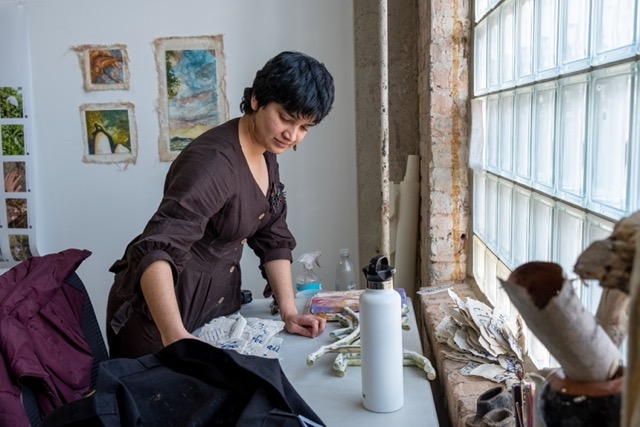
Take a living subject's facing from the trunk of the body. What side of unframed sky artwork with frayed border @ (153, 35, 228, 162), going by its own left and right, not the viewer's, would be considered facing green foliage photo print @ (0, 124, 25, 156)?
right

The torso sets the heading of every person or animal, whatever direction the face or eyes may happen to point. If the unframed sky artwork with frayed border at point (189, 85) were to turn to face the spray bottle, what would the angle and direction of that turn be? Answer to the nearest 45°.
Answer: approximately 45° to its left

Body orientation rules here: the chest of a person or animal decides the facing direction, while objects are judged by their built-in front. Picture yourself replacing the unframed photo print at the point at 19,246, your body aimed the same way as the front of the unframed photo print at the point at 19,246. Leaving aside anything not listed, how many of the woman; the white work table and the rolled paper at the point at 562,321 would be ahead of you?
3

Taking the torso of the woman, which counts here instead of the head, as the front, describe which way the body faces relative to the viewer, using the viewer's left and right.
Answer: facing the viewer and to the right of the viewer

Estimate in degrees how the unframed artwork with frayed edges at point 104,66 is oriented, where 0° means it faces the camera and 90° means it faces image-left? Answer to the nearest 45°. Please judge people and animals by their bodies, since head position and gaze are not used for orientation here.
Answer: approximately 0°

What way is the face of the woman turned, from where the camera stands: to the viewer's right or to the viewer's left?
to the viewer's right

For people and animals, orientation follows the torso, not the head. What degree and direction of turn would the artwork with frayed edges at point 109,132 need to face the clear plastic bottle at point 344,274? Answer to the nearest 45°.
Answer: approximately 45° to its left

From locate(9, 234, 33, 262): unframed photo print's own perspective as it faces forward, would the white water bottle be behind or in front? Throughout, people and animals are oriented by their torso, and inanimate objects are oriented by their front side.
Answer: in front

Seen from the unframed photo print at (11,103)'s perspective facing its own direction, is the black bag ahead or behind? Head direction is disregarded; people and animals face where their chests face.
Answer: ahead

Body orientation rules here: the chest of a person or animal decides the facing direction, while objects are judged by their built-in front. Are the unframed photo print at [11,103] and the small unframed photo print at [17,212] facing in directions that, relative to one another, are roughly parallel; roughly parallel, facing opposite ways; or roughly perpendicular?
roughly parallel

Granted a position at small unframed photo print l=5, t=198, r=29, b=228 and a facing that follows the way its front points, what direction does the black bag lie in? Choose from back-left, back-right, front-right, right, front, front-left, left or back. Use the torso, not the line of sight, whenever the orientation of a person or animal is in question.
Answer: front
